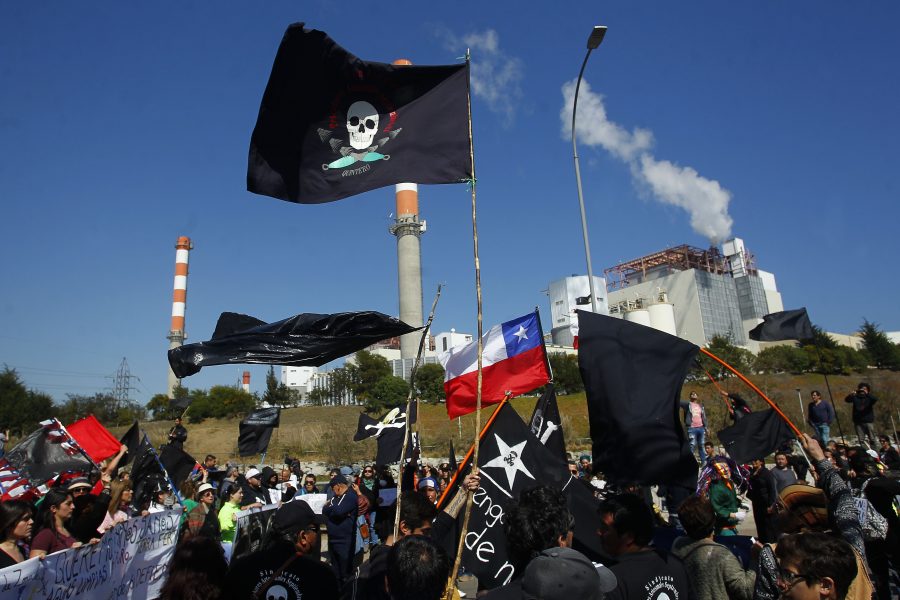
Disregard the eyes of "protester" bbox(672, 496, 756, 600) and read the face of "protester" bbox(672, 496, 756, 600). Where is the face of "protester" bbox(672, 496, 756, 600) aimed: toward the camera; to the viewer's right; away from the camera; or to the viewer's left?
away from the camera

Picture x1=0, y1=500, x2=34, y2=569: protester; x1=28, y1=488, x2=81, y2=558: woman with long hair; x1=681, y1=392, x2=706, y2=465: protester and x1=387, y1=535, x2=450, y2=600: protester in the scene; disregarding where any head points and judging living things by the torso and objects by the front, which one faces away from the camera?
x1=387, y1=535, x2=450, y2=600: protester

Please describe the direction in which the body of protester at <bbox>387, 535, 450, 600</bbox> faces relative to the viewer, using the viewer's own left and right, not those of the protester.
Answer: facing away from the viewer

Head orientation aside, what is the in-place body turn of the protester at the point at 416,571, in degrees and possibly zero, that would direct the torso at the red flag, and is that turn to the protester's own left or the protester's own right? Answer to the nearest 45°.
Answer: approximately 45° to the protester's own left

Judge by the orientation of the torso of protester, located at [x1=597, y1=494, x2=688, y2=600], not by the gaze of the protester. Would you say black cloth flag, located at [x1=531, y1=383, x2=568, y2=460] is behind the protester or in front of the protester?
in front

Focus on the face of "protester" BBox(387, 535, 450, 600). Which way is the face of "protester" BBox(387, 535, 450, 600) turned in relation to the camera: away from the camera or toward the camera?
away from the camera

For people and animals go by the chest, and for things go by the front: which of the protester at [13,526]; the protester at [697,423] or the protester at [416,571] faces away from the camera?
the protester at [416,571]

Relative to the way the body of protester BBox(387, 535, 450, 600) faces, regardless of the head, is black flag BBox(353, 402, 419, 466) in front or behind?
in front

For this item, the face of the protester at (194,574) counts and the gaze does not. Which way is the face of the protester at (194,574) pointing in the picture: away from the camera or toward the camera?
away from the camera

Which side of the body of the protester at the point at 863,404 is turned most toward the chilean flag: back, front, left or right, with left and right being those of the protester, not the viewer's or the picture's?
front

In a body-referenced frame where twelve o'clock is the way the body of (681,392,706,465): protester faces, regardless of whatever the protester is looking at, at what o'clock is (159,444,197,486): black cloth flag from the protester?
The black cloth flag is roughly at 2 o'clock from the protester.
